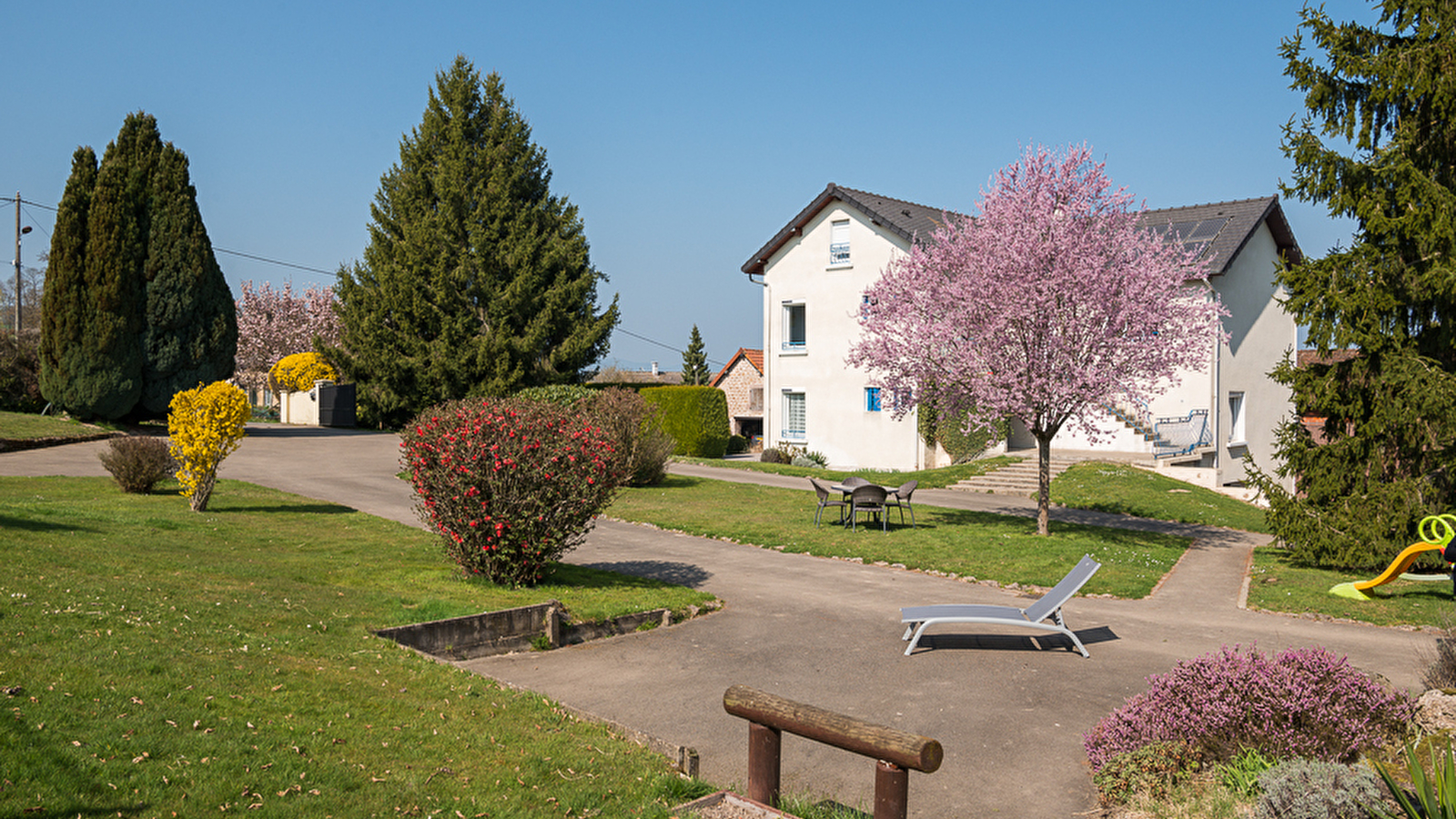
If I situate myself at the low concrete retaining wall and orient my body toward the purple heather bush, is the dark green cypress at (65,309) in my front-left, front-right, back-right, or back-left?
back-left

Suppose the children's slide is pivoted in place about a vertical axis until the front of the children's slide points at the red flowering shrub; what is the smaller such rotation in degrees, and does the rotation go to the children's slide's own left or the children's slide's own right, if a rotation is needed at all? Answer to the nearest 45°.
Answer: approximately 45° to the children's slide's own left

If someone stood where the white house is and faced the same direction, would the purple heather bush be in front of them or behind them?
in front

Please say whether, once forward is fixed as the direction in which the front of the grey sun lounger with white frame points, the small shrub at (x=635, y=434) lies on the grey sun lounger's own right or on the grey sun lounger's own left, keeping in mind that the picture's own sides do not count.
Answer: on the grey sun lounger's own right

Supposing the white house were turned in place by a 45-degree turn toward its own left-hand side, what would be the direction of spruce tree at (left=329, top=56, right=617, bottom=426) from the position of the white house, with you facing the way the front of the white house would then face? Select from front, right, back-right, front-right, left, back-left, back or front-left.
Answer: back-right

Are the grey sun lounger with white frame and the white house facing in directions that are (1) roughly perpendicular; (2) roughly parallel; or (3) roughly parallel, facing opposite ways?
roughly perpendicular

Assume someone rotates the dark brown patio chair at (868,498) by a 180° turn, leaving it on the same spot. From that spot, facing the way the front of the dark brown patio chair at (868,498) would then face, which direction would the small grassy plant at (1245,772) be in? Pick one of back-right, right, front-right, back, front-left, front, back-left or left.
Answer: front

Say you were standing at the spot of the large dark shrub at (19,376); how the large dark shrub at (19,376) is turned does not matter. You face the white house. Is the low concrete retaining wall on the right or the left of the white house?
right

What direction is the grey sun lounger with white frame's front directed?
to the viewer's left

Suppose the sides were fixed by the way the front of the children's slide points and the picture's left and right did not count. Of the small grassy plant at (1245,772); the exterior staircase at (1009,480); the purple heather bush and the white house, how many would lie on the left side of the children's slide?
2

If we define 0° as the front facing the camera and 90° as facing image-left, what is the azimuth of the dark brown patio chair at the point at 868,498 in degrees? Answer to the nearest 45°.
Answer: approximately 180°

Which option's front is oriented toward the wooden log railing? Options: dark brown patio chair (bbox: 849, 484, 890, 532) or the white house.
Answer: the white house

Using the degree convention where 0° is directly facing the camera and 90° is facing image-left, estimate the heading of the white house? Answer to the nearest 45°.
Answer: approximately 0°

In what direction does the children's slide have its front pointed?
to the viewer's left

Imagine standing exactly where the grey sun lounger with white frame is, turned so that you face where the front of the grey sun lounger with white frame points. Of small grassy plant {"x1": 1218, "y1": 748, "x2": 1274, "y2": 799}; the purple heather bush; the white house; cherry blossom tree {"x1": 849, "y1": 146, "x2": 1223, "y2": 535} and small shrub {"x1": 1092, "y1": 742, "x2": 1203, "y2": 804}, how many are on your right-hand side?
2

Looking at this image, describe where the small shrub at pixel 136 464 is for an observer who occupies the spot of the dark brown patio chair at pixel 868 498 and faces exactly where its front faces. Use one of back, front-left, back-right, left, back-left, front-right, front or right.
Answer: left

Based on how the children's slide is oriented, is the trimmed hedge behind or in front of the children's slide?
in front

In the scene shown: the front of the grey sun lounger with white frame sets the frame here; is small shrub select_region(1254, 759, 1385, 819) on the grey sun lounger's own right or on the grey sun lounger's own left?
on the grey sun lounger's own left
